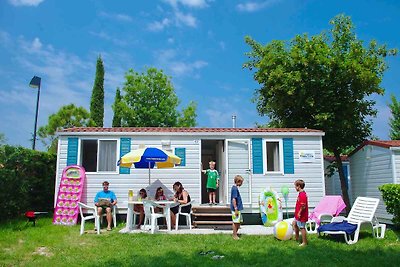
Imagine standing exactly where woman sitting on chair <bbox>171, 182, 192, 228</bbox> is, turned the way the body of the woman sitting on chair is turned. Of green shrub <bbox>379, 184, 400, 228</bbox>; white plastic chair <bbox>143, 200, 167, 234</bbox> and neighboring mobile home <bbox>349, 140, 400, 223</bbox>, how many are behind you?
2

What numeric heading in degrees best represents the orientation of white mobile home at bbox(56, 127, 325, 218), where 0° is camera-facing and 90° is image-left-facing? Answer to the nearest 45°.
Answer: approximately 0°

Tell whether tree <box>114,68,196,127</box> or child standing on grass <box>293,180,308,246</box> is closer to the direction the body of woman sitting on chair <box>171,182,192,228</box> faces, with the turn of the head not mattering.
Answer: the tree

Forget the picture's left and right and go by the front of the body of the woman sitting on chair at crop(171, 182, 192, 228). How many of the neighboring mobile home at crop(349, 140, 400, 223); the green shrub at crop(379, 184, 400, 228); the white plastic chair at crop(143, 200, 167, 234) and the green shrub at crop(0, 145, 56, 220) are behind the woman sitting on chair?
2

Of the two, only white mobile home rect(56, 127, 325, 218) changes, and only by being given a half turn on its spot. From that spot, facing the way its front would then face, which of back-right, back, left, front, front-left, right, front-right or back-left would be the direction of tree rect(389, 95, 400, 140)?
front-right

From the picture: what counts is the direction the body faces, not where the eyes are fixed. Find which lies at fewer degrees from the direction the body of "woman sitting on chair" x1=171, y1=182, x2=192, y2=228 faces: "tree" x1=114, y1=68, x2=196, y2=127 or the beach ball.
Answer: the tree

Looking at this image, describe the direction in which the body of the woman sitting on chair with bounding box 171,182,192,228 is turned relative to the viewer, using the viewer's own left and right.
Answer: facing to the left of the viewer

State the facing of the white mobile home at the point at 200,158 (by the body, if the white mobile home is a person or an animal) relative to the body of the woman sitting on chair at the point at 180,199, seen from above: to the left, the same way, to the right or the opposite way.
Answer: to the left

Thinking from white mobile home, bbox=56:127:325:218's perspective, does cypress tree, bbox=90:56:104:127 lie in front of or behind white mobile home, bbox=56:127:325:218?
behind

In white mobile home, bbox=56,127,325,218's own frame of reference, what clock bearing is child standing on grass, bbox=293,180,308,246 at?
The child standing on grass is roughly at 11 o'clock from the white mobile home.

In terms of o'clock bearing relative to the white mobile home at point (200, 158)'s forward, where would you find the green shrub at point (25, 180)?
The green shrub is roughly at 3 o'clock from the white mobile home.

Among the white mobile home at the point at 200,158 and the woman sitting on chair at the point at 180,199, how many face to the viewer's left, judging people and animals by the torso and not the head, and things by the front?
1

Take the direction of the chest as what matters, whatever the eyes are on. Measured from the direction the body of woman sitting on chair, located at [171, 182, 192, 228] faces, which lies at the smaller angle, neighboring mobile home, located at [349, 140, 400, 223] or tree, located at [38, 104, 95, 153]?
the tree

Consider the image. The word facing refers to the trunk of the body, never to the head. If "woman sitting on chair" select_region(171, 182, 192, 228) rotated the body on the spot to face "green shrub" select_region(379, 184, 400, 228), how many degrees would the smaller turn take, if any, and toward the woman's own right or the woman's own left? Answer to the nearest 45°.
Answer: approximately 180°

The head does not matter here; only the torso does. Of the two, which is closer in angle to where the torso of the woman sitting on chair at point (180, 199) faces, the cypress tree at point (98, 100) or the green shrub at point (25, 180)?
the green shrub
